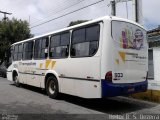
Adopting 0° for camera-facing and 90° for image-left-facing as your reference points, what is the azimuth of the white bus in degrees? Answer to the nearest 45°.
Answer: approximately 135°

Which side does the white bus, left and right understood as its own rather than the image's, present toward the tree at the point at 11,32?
front
